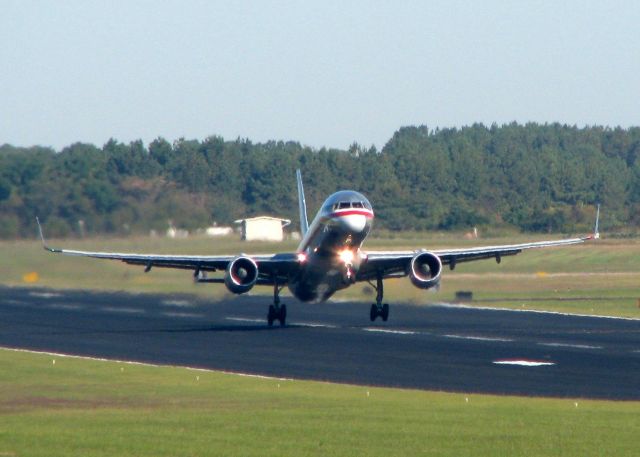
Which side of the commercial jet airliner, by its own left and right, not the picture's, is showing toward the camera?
front
